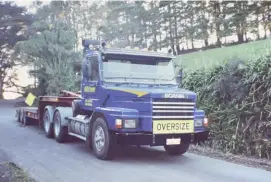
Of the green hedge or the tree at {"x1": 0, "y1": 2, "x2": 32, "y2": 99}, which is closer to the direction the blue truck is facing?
the green hedge

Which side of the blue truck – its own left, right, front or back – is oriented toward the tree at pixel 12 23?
back

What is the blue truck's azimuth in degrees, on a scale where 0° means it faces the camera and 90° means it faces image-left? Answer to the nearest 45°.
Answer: approximately 315°
